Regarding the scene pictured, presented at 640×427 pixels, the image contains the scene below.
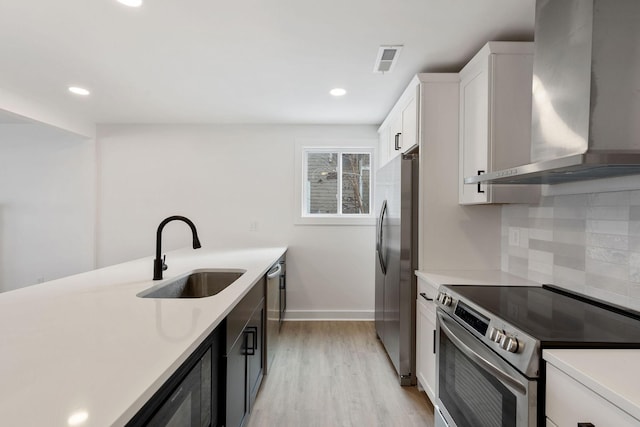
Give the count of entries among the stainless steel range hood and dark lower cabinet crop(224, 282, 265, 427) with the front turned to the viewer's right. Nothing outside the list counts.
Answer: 1

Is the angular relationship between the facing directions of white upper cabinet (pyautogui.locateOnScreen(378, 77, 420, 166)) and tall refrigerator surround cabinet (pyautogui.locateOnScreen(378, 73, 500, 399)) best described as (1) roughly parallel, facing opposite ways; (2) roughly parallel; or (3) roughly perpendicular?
roughly parallel

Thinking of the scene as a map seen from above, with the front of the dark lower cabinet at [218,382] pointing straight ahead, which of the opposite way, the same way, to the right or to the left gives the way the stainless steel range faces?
the opposite way

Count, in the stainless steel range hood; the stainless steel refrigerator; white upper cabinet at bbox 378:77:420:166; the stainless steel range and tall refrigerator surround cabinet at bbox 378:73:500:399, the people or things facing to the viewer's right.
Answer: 0

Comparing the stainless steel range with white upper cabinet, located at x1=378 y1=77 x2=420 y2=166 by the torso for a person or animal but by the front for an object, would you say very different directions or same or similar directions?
same or similar directions

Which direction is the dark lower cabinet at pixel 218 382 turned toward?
to the viewer's right

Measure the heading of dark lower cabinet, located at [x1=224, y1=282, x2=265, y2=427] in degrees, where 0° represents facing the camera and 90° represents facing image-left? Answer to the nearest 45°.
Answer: approximately 270°

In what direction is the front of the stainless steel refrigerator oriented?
to the viewer's left

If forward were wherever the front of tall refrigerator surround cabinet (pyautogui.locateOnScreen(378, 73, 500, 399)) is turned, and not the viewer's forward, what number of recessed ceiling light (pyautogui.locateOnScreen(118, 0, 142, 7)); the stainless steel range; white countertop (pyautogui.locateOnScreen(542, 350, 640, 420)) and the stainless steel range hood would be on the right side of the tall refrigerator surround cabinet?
0

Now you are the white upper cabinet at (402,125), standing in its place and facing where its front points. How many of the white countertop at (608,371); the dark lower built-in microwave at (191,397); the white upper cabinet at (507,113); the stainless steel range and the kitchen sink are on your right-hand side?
0

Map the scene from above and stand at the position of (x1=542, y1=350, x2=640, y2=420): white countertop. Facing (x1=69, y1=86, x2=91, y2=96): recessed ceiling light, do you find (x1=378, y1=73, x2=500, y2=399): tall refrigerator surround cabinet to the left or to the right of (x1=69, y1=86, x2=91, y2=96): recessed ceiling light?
right

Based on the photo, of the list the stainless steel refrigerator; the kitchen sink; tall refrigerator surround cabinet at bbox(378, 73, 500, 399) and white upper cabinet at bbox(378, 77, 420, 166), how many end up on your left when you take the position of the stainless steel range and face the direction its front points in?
0

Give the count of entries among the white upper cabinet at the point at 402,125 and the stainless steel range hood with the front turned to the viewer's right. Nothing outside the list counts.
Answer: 0

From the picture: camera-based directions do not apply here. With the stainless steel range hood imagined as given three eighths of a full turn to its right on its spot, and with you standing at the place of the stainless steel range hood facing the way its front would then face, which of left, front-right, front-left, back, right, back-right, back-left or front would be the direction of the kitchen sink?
left

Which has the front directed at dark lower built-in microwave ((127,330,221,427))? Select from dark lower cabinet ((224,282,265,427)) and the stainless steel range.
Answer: the stainless steel range

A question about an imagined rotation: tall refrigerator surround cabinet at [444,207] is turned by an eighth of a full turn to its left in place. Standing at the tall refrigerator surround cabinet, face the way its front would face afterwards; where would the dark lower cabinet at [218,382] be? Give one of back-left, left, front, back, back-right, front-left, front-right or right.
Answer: front

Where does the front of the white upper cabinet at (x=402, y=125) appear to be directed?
to the viewer's left

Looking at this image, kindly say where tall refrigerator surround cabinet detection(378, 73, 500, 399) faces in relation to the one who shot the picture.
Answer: facing to the left of the viewer
